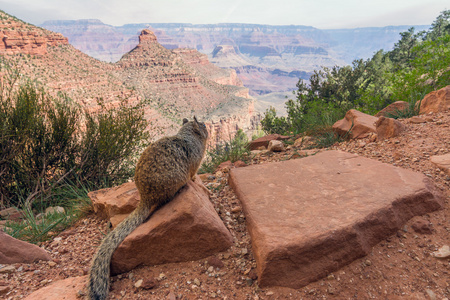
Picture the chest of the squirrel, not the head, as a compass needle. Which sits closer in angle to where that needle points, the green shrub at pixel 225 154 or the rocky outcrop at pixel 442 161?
the green shrub

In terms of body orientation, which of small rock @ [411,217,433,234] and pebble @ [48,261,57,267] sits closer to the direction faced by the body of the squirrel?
the small rock

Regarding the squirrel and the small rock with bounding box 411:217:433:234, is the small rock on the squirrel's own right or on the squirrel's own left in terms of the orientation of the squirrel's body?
on the squirrel's own right

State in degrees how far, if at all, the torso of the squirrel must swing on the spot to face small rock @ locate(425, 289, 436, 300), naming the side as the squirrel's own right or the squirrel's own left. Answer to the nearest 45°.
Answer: approximately 90° to the squirrel's own right

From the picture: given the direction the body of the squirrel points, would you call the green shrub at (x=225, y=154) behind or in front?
in front

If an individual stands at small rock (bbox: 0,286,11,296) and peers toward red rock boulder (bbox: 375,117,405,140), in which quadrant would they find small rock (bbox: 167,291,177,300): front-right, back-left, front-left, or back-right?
front-right

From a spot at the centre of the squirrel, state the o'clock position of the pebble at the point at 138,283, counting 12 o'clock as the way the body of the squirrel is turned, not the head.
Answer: The pebble is roughly at 5 o'clock from the squirrel.

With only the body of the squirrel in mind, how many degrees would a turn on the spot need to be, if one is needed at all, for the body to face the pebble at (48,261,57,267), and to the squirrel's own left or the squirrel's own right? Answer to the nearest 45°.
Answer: approximately 135° to the squirrel's own left

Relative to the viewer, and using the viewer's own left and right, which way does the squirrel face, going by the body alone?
facing away from the viewer and to the right of the viewer

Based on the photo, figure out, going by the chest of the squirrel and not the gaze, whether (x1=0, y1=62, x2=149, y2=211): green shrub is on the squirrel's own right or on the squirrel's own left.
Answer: on the squirrel's own left

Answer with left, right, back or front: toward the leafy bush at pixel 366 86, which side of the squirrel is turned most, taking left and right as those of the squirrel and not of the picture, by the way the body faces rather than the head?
front

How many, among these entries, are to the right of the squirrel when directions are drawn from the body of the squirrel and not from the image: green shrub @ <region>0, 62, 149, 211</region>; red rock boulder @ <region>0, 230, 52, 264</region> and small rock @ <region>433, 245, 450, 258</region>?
1

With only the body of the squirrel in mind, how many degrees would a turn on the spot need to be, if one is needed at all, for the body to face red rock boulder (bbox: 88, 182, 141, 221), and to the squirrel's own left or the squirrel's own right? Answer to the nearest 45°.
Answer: approximately 90° to the squirrel's own left

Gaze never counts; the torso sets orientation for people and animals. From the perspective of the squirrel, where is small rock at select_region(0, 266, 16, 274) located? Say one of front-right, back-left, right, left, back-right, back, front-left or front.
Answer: back-left

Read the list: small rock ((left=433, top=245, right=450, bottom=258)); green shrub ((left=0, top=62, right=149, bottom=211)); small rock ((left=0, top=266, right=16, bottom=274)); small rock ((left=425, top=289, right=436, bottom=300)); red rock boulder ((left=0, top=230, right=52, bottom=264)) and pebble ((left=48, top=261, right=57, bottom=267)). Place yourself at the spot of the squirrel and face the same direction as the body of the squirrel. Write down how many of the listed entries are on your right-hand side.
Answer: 2

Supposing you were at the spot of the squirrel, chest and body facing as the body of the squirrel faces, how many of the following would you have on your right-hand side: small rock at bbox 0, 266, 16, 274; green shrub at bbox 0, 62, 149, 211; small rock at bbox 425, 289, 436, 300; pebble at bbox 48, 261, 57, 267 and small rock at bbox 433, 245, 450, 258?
2

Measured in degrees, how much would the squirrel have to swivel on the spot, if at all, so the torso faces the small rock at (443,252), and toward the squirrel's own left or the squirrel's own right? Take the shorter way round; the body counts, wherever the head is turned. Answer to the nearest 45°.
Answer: approximately 90° to the squirrel's own right

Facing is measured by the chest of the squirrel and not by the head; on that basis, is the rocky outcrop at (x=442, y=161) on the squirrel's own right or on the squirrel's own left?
on the squirrel's own right

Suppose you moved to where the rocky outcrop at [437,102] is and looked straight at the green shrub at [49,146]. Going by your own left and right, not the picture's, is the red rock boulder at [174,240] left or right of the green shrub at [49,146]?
left

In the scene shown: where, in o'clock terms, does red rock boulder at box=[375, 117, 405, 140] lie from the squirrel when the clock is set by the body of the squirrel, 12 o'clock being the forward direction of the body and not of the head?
The red rock boulder is roughly at 1 o'clock from the squirrel.

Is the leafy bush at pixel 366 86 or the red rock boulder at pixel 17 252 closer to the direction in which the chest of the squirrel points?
the leafy bush
